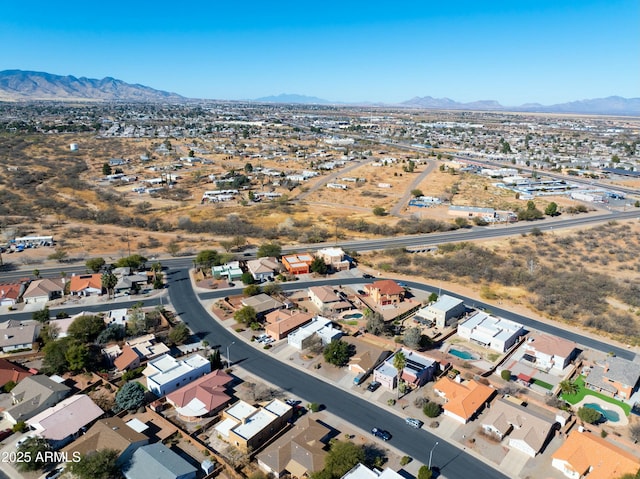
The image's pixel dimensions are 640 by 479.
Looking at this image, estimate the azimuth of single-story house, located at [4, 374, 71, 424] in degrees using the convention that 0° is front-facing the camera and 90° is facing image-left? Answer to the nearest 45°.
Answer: approximately 45°

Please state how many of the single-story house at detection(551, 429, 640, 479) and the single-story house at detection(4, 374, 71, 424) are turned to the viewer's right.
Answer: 0

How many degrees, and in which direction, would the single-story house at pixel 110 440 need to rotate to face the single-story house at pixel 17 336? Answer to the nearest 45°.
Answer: approximately 135° to its right

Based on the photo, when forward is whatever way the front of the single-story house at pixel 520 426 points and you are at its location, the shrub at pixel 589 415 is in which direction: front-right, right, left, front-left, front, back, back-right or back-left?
back

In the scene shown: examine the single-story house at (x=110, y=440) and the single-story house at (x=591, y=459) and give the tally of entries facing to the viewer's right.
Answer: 0

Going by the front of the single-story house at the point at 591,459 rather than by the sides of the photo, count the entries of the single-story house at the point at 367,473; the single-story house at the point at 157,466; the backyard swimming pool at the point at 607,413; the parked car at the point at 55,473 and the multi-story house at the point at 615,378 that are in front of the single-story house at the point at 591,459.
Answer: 3

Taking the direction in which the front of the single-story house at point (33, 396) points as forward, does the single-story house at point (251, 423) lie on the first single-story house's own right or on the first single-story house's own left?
on the first single-story house's own left

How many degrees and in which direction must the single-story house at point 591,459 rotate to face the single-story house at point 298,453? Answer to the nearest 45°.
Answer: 0° — it already faces it

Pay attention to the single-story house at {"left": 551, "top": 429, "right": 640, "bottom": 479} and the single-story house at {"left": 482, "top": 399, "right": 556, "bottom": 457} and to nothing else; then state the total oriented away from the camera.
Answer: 0

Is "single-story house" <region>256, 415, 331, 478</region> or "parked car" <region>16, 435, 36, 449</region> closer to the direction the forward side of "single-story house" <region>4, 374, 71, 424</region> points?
the parked car

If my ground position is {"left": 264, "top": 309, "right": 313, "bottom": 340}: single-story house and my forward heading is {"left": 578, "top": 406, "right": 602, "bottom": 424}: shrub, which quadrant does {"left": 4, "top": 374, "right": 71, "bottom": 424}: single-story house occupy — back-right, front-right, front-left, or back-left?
back-right

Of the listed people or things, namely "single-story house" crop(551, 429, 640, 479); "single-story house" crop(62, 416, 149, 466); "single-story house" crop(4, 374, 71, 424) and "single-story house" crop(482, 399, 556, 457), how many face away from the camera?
0

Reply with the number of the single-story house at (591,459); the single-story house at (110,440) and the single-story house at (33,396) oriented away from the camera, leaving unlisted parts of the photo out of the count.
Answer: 0

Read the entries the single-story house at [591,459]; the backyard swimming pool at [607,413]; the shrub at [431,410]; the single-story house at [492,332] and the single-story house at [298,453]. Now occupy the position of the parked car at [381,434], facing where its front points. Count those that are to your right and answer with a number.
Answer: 1

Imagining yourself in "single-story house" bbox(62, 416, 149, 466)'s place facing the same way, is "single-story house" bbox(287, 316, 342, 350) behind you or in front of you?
behind

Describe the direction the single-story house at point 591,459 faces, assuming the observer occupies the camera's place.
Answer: facing the viewer and to the left of the viewer

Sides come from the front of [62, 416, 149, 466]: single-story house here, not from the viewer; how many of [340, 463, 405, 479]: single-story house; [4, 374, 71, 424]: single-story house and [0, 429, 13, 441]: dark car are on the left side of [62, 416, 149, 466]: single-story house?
1

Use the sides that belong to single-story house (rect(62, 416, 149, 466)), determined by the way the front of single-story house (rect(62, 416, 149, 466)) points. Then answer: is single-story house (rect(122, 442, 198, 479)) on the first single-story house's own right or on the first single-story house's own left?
on the first single-story house's own left
